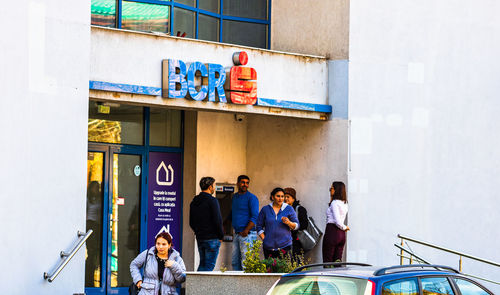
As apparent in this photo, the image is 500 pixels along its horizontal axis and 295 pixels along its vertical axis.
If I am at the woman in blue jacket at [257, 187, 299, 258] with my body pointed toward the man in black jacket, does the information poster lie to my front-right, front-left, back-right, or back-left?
front-right

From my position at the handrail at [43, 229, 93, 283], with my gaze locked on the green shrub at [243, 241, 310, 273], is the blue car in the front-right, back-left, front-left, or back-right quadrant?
front-right

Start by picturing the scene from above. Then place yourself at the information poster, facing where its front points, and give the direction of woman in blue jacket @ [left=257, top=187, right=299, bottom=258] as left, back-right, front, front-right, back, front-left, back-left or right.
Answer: front-left

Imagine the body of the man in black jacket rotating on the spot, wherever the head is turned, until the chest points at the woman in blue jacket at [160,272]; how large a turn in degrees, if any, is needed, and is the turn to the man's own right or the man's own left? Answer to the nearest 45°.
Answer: approximately 135° to the man's own right

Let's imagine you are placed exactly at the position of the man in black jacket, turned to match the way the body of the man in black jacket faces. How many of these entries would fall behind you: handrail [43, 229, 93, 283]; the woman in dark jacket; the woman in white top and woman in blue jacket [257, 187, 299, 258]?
1

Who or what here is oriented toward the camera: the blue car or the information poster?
the information poster

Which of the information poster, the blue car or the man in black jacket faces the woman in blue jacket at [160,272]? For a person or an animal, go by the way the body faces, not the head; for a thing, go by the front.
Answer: the information poster

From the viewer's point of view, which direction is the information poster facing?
toward the camera

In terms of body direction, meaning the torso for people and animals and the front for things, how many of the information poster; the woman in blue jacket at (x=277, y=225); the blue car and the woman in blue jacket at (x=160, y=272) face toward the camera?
3

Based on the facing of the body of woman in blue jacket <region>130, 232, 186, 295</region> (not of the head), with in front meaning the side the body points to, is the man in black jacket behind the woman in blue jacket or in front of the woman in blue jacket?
behind

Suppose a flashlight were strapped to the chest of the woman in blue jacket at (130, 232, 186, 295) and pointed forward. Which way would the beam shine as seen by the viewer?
toward the camera

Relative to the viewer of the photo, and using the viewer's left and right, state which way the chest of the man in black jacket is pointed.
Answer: facing away from the viewer and to the right of the viewer

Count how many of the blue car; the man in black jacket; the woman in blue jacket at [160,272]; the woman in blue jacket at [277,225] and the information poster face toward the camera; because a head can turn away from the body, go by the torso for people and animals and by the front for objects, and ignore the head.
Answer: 3
